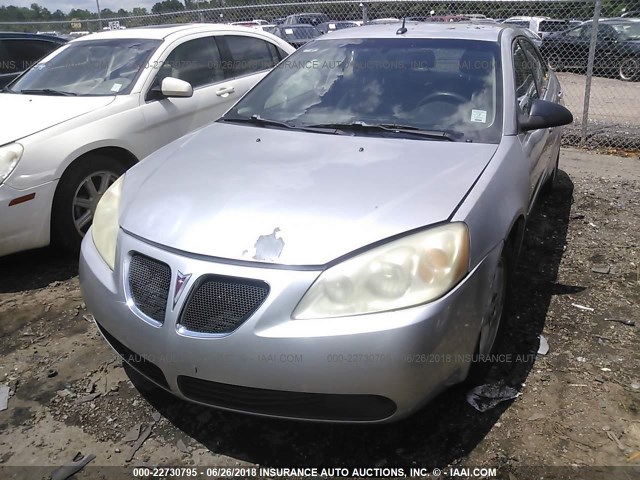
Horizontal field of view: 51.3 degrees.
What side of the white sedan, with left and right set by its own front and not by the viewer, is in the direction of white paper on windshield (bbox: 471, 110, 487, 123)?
left

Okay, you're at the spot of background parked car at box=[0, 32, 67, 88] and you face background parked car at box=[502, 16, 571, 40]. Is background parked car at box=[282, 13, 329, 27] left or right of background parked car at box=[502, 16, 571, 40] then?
left

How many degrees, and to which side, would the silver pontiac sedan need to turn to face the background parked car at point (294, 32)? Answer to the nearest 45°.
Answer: approximately 135° to its right

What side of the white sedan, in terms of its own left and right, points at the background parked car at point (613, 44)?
back

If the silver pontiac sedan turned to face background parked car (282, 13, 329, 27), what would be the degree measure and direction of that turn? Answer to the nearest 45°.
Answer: approximately 135° to its right

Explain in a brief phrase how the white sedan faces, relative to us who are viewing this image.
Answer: facing the viewer and to the left of the viewer

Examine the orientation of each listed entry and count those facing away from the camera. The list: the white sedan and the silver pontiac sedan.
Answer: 0

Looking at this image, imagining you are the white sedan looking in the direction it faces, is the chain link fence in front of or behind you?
behind

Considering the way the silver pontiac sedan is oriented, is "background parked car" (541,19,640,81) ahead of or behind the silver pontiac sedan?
behind

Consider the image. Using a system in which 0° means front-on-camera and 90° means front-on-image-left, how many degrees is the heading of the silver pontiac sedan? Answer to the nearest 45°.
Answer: approximately 45°

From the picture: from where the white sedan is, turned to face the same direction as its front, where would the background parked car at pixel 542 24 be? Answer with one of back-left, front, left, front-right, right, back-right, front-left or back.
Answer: back
